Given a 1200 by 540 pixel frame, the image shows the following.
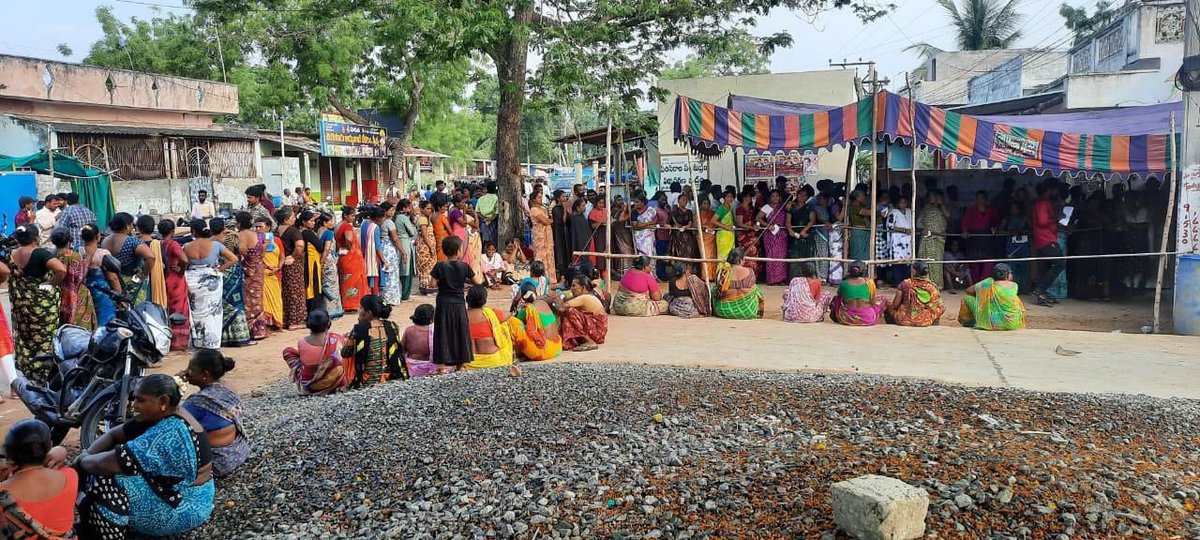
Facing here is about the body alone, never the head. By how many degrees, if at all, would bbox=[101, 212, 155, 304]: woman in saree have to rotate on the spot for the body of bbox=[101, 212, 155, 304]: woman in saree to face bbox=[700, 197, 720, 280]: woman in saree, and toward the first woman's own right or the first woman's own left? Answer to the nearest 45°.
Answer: approximately 45° to the first woman's own right

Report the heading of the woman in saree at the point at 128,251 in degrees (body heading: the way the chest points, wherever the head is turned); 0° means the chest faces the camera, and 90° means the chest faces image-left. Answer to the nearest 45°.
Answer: approximately 225°

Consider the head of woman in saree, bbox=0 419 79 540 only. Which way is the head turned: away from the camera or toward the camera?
away from the camera

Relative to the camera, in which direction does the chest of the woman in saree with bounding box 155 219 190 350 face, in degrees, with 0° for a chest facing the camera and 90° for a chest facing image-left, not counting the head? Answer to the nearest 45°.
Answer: approximately 225°
